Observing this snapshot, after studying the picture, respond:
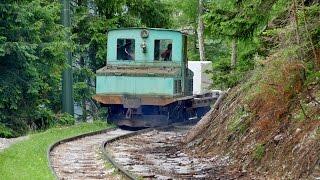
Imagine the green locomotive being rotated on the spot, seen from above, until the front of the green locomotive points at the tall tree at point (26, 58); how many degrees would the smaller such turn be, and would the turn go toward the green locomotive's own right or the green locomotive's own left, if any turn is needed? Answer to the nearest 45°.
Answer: approximately 90° to the green locomotive's own right

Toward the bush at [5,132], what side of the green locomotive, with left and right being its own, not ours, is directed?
right

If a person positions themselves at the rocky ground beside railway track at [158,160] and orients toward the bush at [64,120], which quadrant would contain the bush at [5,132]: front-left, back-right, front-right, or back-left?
front-left

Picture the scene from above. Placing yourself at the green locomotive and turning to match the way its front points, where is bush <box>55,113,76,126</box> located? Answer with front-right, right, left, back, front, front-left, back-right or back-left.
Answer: front-right

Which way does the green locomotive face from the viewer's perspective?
toward the camera

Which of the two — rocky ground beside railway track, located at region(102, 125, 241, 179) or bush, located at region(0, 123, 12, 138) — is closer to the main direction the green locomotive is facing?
the rocky ground beside railway track

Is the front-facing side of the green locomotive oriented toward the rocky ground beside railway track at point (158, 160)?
yes
